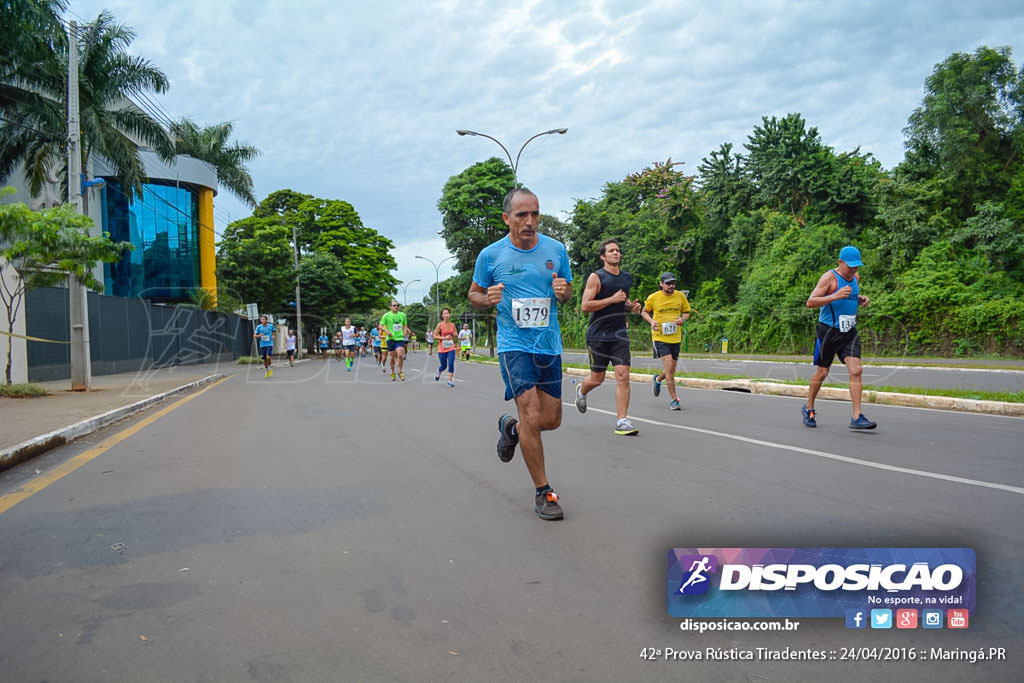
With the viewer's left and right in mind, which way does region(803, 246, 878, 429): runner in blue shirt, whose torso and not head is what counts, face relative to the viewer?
facing the viewer and to the right of the viewer

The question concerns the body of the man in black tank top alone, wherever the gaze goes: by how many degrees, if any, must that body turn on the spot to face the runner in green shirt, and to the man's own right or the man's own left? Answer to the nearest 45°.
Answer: approximately 180°

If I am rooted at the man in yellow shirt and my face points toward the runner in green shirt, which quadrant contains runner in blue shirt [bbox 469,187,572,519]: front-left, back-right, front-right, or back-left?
back-left

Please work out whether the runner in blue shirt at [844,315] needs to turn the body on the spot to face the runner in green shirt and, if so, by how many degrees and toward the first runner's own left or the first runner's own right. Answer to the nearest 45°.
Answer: approximately 180°

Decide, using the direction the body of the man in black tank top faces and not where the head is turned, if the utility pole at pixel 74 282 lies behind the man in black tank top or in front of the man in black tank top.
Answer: behind

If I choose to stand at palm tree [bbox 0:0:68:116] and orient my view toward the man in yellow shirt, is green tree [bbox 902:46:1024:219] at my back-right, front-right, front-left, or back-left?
front-left

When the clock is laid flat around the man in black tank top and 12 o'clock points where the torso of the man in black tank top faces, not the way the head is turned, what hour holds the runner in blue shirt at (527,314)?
The runner in blue shirt is roughly at 2 o'clock from the man in black tank top.

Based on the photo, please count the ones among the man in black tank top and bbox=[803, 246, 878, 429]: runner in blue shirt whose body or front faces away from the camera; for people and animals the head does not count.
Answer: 0

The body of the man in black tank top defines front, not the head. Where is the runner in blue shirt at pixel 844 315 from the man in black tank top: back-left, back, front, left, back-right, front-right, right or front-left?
front-left

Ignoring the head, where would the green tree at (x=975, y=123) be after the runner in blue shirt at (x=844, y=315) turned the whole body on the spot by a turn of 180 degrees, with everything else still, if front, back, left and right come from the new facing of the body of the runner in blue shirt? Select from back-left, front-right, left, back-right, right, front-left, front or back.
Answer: front-right

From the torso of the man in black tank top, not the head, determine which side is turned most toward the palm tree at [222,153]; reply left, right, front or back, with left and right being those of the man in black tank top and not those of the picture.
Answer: back
